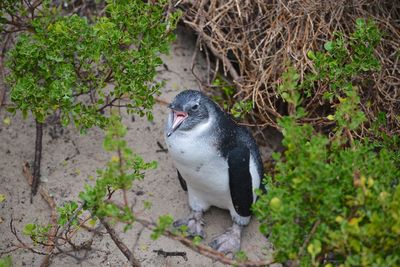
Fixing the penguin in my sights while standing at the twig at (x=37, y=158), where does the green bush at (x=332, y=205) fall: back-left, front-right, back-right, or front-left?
front-right

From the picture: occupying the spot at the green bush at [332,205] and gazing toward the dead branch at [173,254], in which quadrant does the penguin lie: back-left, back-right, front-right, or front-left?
front-right

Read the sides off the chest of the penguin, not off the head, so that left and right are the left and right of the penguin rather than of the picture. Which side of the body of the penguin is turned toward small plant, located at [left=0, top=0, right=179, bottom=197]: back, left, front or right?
right

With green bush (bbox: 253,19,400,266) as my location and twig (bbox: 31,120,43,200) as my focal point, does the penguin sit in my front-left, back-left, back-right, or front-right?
front-left

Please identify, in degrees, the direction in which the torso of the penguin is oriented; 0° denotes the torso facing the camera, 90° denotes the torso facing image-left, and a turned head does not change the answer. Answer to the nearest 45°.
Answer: approximately 45°

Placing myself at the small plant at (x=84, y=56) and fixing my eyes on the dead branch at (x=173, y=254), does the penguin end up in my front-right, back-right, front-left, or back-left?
front-left

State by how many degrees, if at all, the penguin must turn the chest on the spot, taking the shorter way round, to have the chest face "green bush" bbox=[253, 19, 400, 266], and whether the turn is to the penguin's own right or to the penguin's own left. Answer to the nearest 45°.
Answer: approximately 90° to the penguin's own left

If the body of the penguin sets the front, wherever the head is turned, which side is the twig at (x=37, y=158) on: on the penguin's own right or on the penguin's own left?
on the penguin's own right
